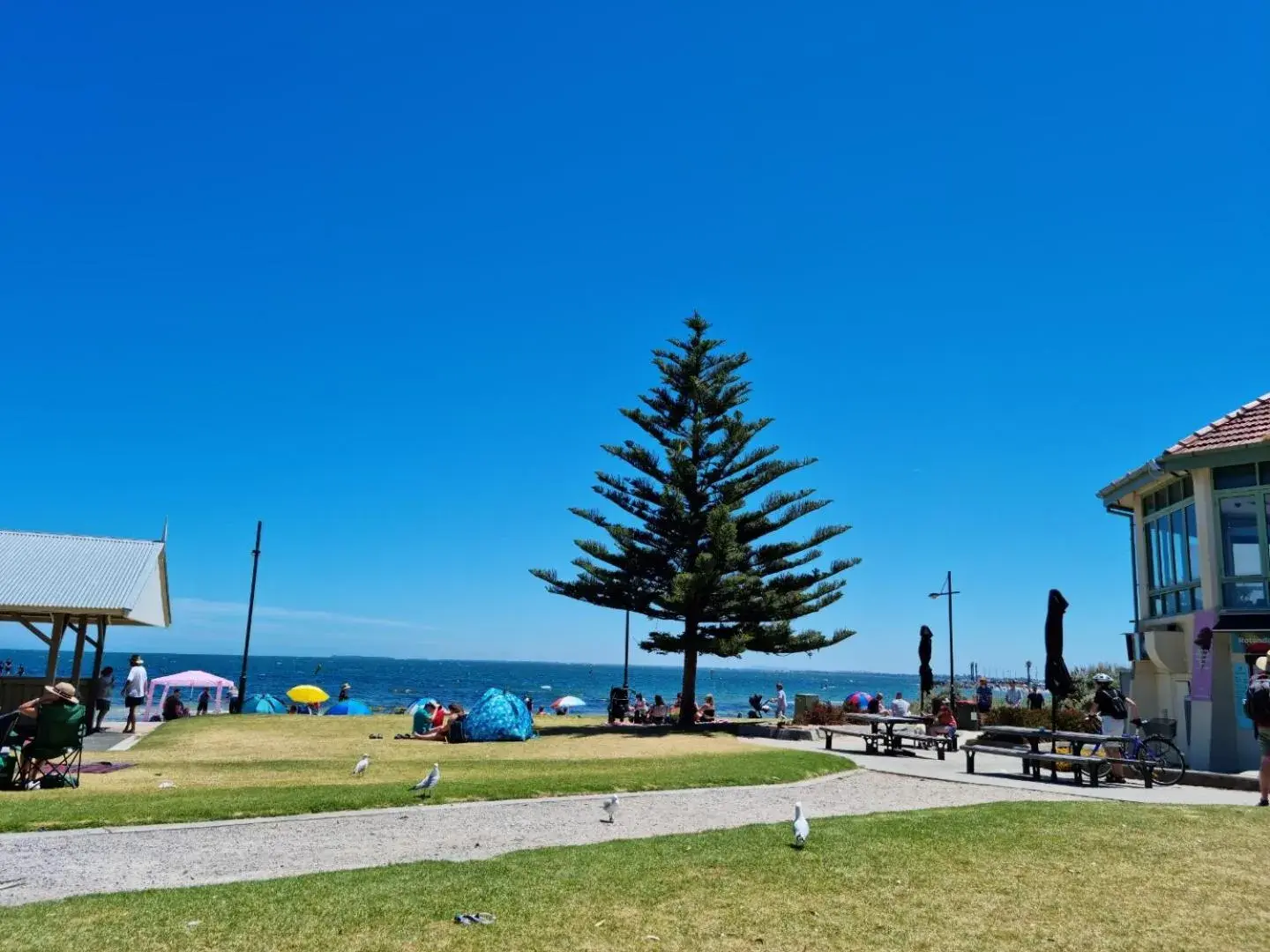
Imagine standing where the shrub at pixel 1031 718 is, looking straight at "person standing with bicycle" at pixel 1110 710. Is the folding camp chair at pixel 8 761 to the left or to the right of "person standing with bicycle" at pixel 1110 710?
right

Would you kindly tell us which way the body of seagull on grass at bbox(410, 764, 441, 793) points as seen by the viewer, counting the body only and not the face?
to the viewer's right

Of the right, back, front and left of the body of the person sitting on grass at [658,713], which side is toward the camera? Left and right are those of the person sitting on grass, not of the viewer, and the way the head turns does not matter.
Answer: back

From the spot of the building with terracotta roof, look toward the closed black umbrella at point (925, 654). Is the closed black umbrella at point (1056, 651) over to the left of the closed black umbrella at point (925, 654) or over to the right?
left

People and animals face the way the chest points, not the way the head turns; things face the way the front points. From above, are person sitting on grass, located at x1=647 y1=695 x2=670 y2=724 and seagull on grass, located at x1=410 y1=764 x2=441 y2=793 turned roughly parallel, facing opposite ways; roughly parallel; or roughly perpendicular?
roughly perpendicular

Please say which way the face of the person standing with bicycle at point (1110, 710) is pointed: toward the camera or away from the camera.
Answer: away from the camera
